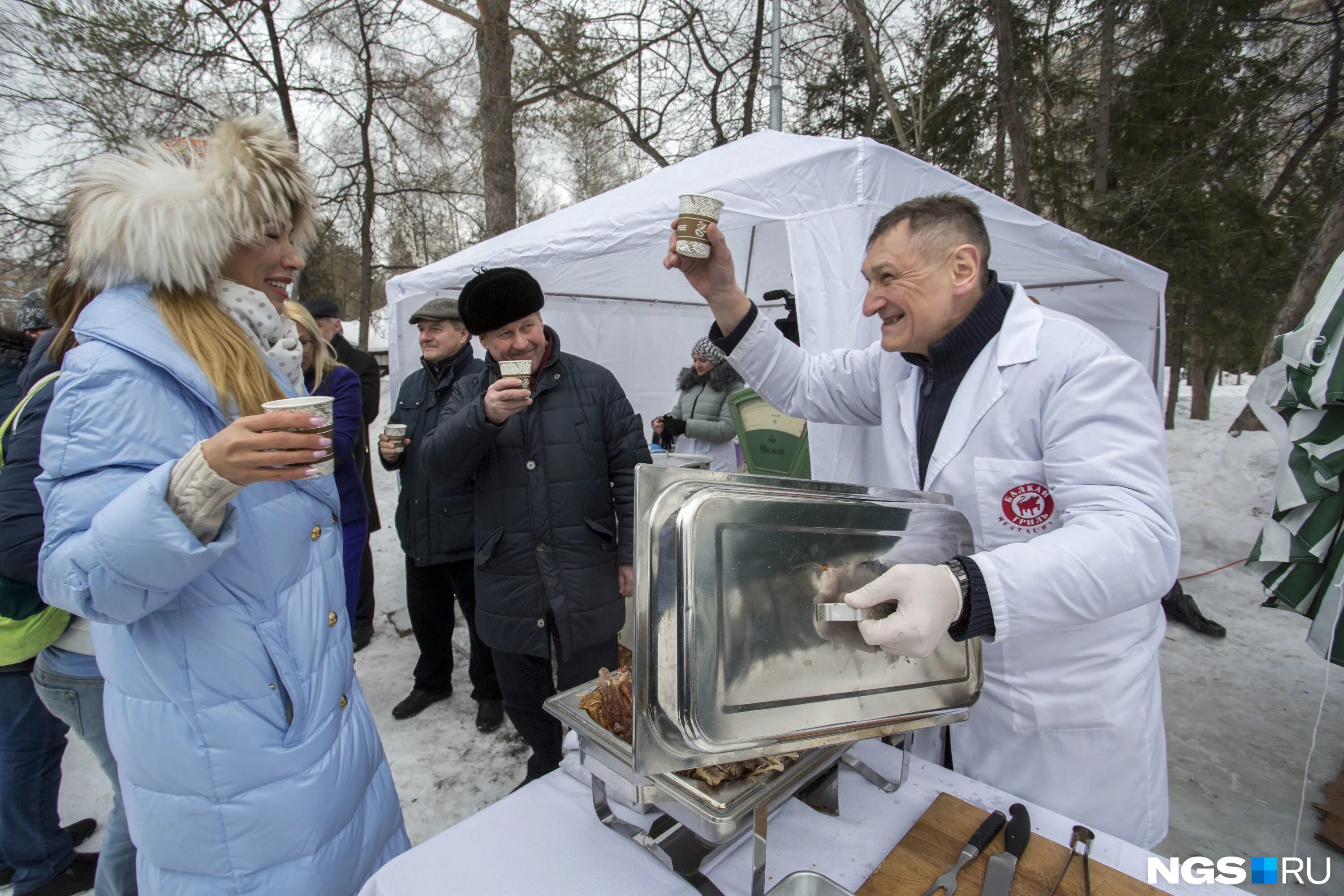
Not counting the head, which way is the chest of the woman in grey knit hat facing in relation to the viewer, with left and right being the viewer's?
facing the viewer and to the left of the viewer

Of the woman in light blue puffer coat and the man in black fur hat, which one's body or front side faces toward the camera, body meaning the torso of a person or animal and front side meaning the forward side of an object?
the man in black fur hat

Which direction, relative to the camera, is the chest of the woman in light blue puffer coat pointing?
to the viewer's right

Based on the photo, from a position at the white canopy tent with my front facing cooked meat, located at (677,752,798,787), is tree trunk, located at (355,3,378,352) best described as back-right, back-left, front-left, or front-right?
back-right

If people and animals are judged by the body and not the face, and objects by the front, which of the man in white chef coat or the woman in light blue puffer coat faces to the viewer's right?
the woman in light blue puffer coat

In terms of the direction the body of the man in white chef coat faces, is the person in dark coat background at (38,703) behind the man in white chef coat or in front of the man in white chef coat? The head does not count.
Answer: in front

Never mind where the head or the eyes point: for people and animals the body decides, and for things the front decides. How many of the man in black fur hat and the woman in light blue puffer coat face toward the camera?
1

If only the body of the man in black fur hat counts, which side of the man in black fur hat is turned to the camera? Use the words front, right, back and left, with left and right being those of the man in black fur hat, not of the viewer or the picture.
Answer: front

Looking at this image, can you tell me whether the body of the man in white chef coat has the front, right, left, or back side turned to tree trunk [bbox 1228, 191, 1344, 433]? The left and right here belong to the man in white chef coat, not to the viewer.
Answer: back

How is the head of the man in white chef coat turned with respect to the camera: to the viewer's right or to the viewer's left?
to the viewer's left

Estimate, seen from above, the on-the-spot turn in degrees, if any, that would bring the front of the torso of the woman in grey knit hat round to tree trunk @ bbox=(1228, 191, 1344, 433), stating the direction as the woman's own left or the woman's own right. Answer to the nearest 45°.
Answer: approximately 135° to the woman's own left

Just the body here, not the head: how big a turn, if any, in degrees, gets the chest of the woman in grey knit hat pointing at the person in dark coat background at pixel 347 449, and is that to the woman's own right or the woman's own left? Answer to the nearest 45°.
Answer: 0° — they already face them

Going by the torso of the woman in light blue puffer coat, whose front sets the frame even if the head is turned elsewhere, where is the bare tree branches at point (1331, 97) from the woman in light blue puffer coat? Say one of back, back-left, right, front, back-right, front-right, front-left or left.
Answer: front

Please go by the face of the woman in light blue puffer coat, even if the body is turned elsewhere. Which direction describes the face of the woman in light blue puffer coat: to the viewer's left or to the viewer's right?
to the viewer's right

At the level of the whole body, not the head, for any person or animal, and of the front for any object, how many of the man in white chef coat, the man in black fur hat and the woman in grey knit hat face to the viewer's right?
0

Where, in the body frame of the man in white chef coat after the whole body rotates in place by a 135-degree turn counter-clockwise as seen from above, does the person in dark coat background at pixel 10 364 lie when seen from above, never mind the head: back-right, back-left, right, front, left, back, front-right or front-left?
back

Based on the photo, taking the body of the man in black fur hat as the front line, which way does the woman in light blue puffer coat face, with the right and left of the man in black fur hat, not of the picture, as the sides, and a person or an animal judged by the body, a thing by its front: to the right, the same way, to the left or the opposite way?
to the left

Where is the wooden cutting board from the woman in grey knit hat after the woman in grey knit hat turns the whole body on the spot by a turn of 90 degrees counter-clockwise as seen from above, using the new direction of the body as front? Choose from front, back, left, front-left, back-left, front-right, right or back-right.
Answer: front-right
